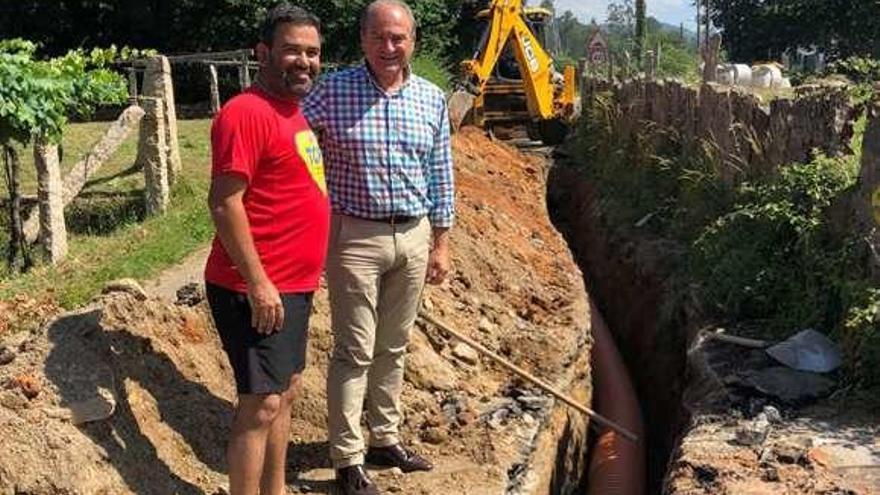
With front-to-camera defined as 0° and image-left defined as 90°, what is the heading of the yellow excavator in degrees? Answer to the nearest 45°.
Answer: approximately 180°

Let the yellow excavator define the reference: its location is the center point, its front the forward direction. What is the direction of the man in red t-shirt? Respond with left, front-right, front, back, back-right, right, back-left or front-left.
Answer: back

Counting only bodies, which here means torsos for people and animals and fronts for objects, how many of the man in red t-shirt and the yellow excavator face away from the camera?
1

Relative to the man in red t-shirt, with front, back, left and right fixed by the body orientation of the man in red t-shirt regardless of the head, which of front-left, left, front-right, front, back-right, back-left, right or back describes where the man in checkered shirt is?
left

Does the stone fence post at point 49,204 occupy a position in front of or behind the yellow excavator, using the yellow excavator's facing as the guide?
behind

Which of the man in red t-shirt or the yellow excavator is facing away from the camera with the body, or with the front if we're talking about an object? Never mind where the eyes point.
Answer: the yellow excavator

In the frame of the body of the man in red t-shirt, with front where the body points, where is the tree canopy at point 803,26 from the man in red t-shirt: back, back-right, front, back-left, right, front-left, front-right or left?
left

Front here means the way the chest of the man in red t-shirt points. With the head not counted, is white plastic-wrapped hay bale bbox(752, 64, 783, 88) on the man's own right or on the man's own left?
on the man's own left

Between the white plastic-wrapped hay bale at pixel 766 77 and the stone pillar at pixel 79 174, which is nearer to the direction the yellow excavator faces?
the white plastic-wrapped hay bale

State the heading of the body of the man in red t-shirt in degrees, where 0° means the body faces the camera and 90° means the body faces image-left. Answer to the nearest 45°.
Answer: approximately 315°

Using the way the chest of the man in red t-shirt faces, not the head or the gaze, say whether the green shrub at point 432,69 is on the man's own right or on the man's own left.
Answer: on the man's own left

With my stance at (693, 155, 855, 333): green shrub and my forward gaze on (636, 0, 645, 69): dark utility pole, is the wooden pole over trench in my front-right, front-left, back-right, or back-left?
back-left

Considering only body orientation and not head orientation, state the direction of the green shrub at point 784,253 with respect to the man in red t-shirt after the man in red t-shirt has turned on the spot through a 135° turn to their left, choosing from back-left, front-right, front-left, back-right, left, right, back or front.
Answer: front-right

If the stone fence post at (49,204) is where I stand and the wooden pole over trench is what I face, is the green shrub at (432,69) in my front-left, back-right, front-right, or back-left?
back-left
